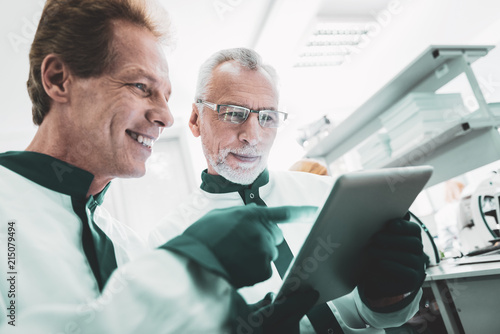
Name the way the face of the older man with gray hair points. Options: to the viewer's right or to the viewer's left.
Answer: to the viewer's right

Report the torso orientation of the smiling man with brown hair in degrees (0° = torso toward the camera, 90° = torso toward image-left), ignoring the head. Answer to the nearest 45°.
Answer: approximately 315°

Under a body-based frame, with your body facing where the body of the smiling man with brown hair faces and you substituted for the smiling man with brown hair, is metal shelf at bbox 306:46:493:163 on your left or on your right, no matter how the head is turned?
on your left

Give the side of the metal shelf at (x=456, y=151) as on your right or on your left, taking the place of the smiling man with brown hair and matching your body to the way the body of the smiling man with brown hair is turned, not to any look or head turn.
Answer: on your left
